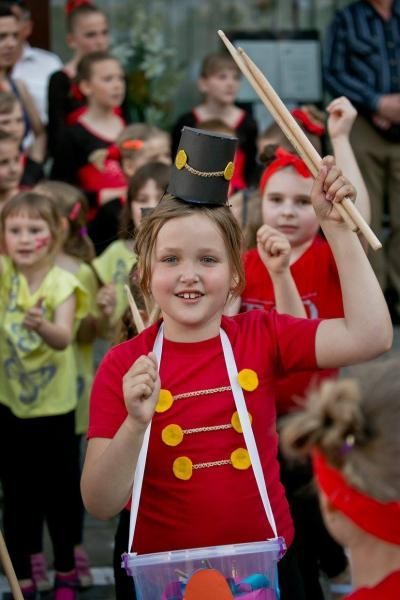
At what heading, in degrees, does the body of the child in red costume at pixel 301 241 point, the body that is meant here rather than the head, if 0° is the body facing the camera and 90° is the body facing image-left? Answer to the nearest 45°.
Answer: approximately 0°

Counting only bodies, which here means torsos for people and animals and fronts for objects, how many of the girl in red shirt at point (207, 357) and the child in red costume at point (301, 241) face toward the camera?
2

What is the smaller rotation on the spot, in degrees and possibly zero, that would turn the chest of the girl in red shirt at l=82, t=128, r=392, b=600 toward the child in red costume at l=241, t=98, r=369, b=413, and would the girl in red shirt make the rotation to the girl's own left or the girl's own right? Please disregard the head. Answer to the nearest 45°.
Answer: approximately 180°
